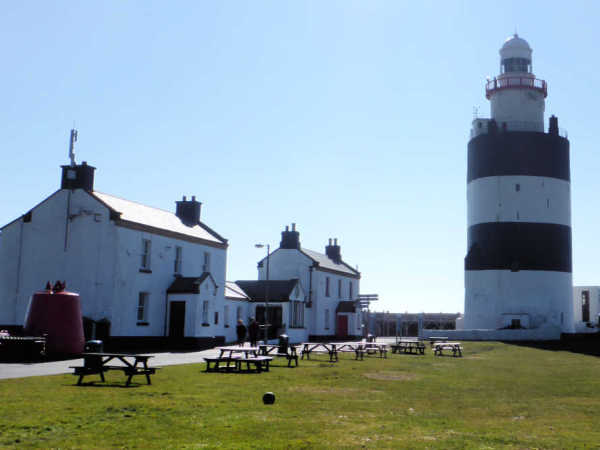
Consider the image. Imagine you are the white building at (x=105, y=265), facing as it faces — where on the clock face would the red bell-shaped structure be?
The red bell-shaped structure is roughly at 2 o'clock from the white building.

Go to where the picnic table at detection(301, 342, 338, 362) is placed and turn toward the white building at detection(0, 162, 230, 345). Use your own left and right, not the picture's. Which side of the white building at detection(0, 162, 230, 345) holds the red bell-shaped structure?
left

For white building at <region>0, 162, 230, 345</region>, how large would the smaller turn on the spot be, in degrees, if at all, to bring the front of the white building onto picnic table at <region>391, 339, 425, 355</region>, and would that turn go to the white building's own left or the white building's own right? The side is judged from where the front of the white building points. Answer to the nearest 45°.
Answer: approximately 45° to the white building's own left

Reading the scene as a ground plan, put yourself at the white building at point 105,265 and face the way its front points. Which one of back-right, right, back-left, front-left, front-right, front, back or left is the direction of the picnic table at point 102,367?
front-right

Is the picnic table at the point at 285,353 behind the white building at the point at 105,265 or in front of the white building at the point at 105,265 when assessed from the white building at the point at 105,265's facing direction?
in front

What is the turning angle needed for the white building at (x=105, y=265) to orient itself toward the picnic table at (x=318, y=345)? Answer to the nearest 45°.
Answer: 0° — it already faces it

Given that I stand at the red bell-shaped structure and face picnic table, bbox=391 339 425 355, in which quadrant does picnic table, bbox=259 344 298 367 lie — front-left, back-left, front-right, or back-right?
front-right

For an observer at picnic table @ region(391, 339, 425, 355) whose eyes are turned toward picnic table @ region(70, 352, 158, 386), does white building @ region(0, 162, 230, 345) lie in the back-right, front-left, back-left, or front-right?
front-right

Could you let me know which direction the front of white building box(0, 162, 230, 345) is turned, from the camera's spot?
facing the viewer and to the right of the viewer

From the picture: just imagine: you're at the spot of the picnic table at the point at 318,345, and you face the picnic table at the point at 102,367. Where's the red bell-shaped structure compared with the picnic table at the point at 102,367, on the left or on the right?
right

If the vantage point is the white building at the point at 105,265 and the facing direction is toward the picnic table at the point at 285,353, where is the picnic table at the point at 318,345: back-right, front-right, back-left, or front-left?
front-left
